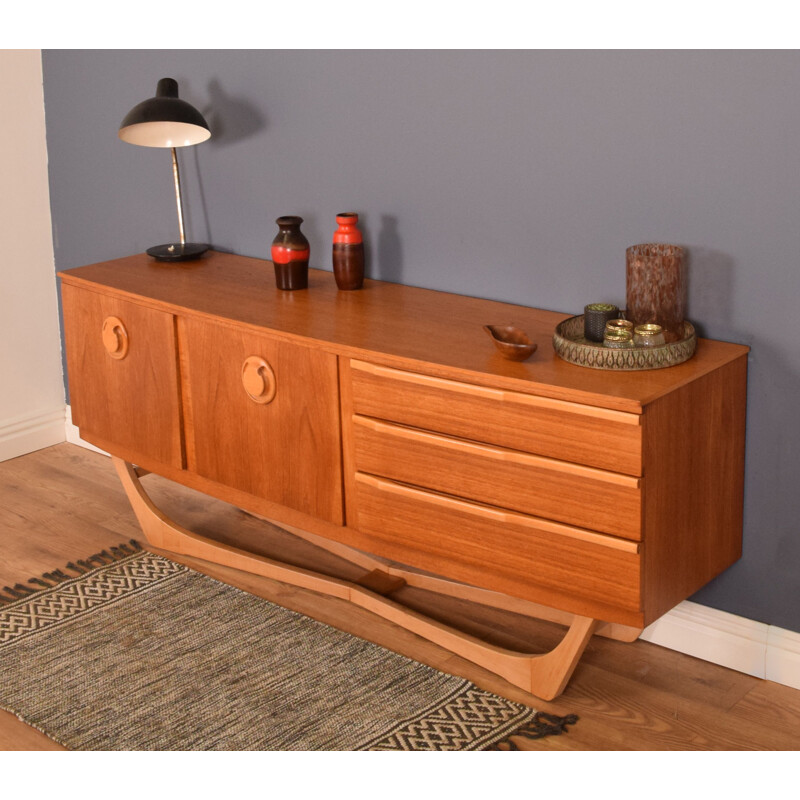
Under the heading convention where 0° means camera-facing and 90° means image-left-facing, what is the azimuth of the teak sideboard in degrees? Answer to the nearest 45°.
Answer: approximately 45°
